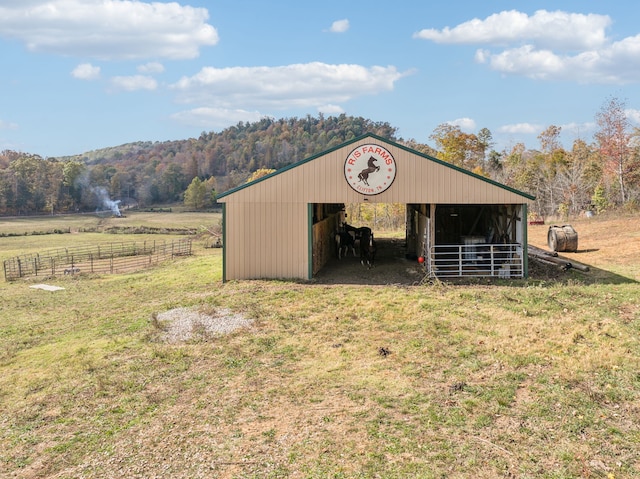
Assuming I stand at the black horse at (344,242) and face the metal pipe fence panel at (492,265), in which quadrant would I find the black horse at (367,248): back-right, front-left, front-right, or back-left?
front-right

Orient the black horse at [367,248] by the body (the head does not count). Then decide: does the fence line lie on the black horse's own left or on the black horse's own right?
on the black horse's own right

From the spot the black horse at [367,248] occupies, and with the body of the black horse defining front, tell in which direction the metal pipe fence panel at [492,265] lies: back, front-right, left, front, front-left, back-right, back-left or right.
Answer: front-left

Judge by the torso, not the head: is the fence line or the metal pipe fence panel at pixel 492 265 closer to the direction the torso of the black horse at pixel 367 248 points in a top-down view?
the metal pipe fence panel

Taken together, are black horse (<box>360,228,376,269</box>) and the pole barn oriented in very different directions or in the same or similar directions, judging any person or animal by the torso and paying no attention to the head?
same or similar directions

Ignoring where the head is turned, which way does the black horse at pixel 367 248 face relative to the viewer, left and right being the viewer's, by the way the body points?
facing the viewer

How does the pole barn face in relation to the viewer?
toward the camera

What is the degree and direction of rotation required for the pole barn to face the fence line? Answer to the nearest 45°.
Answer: approximately 135° to its right

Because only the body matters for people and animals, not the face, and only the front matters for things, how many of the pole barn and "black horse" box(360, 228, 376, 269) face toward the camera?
2
